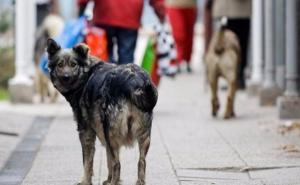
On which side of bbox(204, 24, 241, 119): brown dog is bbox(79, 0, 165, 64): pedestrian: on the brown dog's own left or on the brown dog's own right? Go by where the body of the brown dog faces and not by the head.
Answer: on the brown dog's own left

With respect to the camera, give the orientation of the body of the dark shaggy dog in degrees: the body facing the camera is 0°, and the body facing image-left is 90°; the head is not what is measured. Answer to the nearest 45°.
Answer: approximately 135°

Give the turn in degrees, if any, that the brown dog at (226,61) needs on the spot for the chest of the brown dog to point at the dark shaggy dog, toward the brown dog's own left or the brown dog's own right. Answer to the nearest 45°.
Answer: approximately 180°

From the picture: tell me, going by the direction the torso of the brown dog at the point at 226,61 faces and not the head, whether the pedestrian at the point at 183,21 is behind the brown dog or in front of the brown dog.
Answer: in front

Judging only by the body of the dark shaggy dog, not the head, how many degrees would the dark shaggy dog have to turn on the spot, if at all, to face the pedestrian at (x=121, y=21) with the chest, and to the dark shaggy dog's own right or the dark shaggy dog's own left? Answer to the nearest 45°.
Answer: approximately 45° to the dark shaggy dog's own right

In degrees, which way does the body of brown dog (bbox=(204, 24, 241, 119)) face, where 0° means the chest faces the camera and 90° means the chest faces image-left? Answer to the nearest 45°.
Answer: approximately 180°

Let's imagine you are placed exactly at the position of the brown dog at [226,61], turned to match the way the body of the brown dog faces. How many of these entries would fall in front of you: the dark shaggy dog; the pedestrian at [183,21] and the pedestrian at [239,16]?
2

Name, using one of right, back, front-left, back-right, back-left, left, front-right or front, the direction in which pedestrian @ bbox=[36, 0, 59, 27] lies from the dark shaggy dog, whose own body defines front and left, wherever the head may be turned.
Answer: front-right

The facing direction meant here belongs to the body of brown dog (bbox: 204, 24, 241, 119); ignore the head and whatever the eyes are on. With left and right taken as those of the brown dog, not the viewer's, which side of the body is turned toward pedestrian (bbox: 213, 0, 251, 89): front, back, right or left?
front

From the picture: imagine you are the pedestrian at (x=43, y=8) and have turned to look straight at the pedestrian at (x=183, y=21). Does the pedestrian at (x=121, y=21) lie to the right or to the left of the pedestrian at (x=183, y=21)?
right

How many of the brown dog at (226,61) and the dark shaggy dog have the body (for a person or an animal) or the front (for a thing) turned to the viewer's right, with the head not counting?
0
